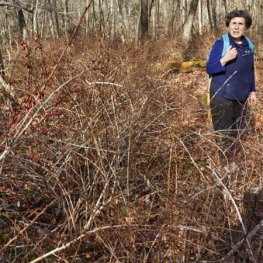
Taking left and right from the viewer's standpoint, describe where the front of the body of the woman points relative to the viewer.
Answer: facing the viewer and to the right of the viewer

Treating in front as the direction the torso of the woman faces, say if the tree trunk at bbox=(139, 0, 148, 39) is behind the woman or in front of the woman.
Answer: behind
